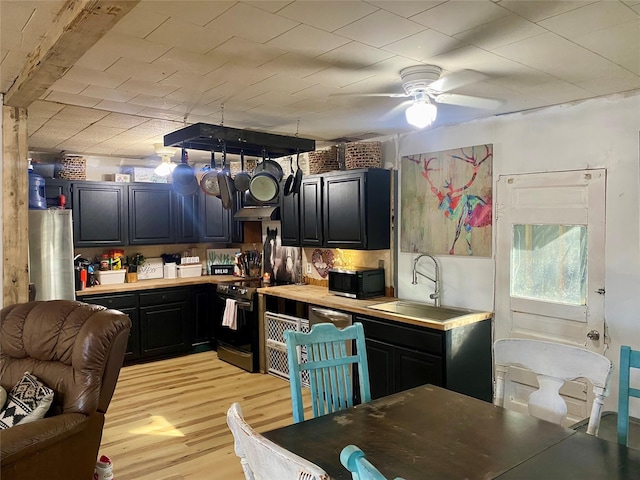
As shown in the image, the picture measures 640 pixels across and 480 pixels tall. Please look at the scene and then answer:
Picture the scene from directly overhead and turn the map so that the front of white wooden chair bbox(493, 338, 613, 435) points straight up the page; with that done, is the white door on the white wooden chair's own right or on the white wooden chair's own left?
on the white wooden chair's own right

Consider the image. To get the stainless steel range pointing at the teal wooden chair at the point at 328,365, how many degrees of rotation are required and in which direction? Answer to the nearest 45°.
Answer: approximately 45° to its left

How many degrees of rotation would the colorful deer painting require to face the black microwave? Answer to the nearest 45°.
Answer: approximately 45° to its right

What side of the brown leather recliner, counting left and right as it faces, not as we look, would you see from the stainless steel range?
back

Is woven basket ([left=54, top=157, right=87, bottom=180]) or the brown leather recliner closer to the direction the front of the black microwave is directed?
the brown leather recliner

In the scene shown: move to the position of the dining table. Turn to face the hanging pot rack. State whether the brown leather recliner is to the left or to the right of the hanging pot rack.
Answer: left
